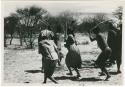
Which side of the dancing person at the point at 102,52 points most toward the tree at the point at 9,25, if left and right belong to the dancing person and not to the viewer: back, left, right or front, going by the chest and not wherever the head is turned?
front

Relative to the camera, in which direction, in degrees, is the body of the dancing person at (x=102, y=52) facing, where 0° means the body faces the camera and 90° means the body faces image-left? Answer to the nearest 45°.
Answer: approximately 90°

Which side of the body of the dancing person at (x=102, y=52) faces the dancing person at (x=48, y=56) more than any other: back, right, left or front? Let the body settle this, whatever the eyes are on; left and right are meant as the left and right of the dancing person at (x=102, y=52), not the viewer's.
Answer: front
